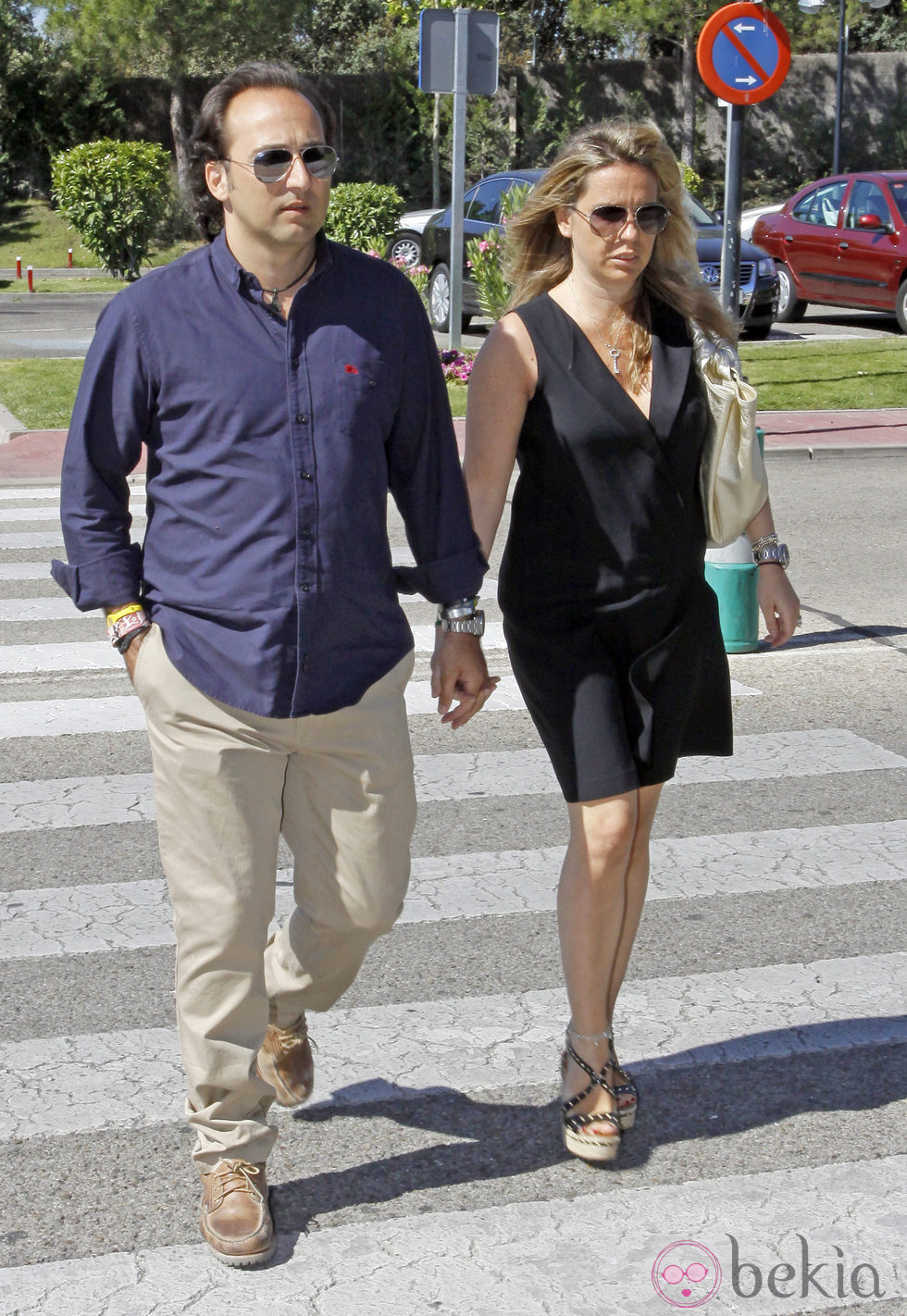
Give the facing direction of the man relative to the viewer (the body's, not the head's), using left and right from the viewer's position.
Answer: facing the viewer

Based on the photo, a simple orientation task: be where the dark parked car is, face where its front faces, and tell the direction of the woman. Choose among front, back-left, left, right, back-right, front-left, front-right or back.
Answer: front-right

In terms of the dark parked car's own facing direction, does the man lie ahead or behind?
ahead

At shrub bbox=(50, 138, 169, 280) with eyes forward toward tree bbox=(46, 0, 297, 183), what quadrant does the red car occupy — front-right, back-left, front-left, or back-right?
back-right

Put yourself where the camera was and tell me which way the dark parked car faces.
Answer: facing the viewer and to the right of the viewer

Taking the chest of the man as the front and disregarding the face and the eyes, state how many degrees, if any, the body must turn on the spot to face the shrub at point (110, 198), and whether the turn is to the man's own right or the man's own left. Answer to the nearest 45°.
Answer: approximately 180°

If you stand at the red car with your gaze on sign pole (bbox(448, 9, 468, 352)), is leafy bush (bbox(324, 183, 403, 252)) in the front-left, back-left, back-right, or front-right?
front-right

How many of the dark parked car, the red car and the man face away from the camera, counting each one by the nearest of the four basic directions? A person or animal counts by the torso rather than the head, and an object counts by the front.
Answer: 0

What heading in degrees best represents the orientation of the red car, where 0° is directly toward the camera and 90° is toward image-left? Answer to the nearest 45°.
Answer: approximately 315°

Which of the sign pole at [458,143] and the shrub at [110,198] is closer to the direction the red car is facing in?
the sign pole

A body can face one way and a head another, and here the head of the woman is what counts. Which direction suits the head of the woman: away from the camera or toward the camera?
toward the camera

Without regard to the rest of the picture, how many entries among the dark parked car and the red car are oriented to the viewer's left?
0

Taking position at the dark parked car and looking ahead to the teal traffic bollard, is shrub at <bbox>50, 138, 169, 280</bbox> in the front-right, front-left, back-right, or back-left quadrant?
back-right

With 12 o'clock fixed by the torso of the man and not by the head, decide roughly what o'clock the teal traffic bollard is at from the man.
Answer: The teal traffic bollard is roughly at 7 o'clock from the man.

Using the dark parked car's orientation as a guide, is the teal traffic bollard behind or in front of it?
in front

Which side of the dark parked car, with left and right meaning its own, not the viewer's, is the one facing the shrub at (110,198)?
back
